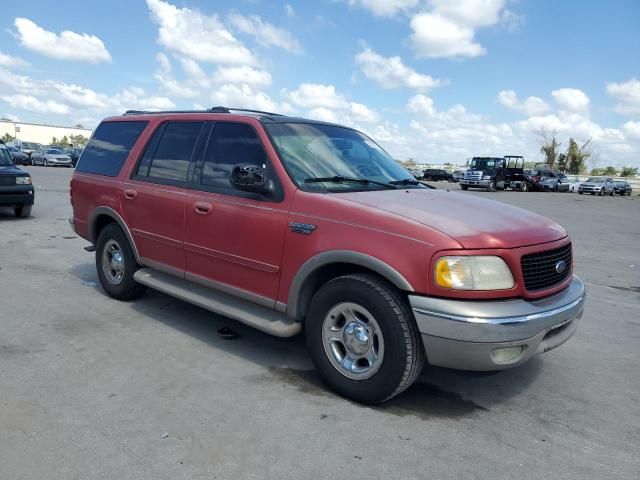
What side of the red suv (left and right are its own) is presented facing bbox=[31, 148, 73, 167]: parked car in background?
back

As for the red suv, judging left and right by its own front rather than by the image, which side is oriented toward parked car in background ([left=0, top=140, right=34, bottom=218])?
back

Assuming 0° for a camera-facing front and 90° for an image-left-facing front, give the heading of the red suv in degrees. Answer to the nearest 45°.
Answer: approximately 315°
